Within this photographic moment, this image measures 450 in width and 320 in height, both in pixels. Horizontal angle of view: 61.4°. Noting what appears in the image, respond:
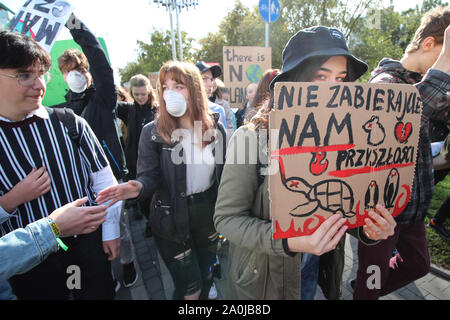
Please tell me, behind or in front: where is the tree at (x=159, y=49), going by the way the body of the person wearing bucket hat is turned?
behind

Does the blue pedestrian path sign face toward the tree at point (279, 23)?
no

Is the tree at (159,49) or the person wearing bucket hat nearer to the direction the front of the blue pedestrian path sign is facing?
the person wearing bucket hat

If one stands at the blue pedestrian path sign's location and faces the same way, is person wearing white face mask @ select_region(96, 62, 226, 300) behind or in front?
in front

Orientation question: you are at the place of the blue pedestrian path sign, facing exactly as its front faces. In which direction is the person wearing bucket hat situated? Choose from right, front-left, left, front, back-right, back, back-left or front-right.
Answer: front

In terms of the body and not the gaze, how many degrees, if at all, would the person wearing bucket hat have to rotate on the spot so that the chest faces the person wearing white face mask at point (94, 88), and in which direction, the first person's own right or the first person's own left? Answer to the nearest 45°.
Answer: approximately 180°

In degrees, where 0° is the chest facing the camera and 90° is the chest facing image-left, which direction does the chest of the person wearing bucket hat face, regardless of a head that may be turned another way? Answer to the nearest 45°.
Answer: approximately 315°

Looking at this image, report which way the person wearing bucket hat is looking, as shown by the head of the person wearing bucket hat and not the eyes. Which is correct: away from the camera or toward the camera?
toward the camera

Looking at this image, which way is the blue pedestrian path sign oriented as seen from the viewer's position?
toward the camera

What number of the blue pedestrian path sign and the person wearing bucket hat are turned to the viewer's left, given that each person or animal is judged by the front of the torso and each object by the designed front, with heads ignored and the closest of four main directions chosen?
0

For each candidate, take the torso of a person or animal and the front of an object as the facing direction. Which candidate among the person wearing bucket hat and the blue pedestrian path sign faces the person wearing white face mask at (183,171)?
the blue pedestrian path sign

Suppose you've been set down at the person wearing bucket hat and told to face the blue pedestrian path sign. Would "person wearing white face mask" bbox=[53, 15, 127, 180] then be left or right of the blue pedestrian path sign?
left
